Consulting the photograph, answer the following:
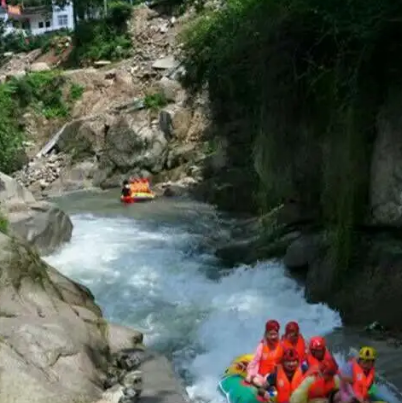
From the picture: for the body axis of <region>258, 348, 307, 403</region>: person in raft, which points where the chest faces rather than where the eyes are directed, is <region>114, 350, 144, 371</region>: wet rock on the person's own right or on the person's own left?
on the person's own right

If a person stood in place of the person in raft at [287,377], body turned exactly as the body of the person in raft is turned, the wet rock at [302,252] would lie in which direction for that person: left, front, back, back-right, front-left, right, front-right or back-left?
back

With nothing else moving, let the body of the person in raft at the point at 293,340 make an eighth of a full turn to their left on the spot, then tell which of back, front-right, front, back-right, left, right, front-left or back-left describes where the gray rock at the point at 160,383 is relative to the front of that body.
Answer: back-right

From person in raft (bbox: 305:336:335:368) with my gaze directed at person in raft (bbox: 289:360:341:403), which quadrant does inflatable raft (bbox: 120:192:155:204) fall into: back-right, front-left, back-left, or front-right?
back-right

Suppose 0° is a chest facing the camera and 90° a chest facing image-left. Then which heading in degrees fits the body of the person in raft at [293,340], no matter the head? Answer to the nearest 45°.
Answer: approximately 0°

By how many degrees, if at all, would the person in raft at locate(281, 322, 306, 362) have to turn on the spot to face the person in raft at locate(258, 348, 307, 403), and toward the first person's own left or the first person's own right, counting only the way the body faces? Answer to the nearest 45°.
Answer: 0° — they already face them

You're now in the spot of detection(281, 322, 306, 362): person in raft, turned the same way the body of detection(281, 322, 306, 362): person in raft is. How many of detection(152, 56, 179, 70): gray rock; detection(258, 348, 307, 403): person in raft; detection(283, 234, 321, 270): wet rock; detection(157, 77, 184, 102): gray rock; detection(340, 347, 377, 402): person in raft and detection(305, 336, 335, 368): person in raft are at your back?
3
